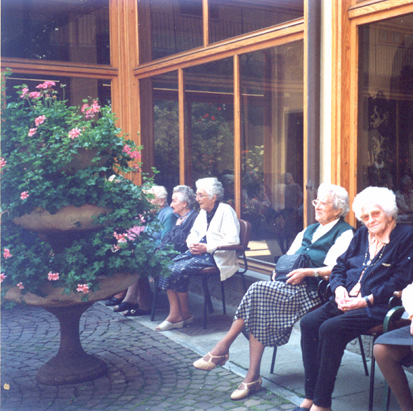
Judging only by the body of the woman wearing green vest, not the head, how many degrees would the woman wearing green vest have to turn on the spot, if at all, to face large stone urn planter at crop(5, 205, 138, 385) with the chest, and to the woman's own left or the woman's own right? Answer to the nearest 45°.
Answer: approximately 45° to the woman's own right

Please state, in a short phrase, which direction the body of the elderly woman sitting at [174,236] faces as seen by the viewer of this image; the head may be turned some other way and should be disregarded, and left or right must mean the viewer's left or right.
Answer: facing to the left of the viewer

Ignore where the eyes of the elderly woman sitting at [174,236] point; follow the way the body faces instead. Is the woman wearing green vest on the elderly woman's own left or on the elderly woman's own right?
on the elderly woman's own left

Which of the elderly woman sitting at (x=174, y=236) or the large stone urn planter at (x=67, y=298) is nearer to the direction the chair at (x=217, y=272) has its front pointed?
the large stone urn planter

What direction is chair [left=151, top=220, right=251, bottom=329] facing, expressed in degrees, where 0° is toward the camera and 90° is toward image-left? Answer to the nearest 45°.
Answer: approximately 45°

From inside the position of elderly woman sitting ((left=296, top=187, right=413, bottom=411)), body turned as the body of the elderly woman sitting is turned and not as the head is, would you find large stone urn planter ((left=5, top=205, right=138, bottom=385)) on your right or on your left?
on your right

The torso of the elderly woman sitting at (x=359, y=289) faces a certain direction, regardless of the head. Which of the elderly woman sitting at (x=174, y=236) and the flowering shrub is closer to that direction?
the flowering shrub

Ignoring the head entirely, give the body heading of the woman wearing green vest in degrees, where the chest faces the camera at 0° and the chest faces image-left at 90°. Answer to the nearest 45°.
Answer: approximately 45°

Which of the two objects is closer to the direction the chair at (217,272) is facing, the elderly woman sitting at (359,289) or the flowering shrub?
the flowering shrub
